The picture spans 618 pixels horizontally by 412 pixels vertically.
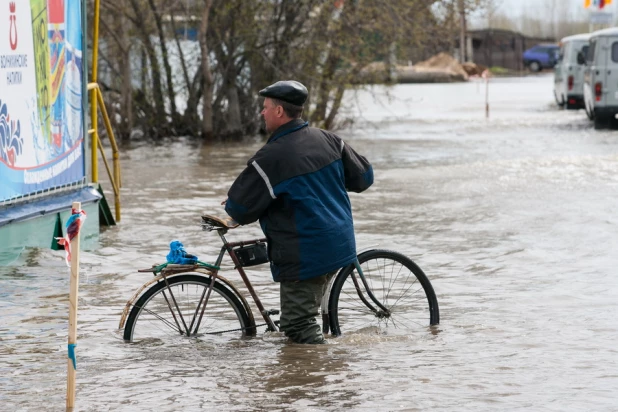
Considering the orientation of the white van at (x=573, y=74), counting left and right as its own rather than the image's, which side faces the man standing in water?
back

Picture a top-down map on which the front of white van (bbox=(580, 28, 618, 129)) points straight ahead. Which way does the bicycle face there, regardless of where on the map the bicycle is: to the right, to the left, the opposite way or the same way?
to the right

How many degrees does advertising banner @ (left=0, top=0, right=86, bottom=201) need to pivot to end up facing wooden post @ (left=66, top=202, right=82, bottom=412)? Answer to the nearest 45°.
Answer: approximately 45° to its right

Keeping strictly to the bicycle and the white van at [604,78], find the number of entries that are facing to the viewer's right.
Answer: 1

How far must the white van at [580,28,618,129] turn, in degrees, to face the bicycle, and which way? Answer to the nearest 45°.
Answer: approximately 180°

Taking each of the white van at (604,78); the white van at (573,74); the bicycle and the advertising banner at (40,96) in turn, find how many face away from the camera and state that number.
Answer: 2

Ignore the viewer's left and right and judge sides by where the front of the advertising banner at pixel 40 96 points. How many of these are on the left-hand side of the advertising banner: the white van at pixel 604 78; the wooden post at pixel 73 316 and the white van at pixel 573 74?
2

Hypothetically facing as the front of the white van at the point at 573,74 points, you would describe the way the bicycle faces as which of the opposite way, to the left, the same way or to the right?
to the right

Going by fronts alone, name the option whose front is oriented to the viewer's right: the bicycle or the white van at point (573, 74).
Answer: the bicycle

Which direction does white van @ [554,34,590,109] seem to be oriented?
away from the camera

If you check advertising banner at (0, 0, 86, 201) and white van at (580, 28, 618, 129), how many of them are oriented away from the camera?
1

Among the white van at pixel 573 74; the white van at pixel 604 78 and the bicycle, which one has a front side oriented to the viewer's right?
the bicycle

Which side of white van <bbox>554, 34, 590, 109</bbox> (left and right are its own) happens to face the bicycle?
back

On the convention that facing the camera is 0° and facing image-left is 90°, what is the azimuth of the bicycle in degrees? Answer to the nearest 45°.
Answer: approximately 270°

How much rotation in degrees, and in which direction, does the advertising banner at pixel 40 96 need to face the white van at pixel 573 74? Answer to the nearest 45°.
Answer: approximately 90° to its left

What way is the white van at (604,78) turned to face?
away from the camera
